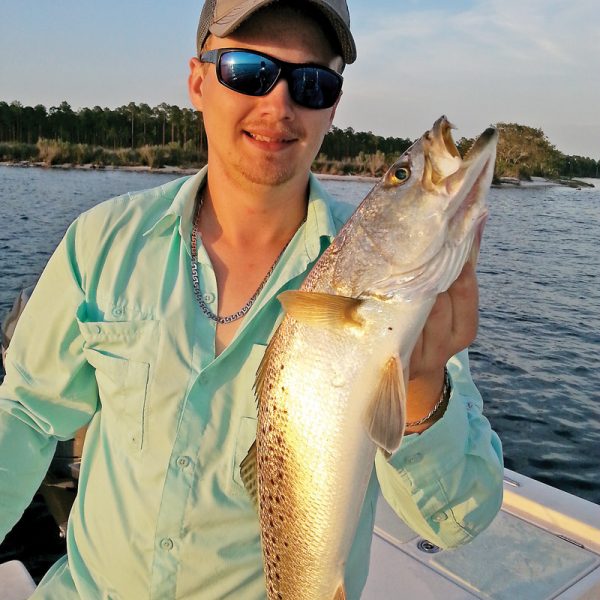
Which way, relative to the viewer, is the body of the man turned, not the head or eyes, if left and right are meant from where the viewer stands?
facing the viewer

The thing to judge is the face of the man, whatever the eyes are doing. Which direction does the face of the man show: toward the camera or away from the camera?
toward the camera
